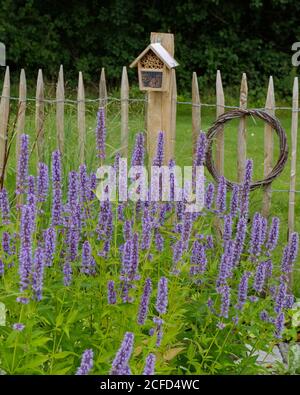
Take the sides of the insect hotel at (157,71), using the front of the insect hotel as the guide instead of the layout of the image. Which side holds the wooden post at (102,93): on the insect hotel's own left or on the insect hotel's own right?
on the insect hotel's own right

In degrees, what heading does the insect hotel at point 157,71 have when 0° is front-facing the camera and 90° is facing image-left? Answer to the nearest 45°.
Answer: approximately 45°

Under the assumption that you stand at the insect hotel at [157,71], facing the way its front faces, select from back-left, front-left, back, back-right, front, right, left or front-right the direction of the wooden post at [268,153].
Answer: back-left

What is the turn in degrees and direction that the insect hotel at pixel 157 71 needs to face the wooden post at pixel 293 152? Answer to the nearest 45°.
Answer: approximately 135° to its left
